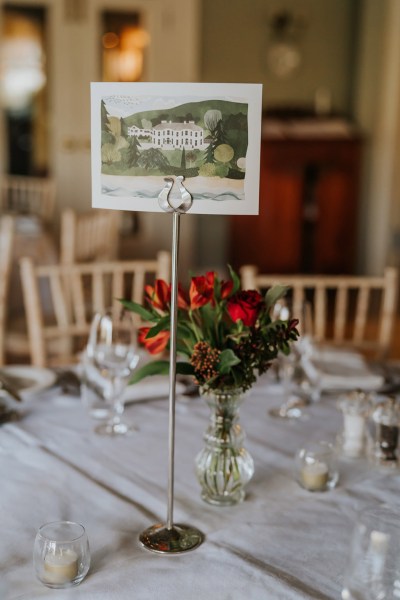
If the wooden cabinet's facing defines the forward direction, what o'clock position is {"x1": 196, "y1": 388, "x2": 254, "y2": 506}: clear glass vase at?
The clear glass vase is roughly at 12 o'clock from the wooden cabinet.

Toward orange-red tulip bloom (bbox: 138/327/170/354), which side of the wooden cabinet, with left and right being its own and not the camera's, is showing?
front

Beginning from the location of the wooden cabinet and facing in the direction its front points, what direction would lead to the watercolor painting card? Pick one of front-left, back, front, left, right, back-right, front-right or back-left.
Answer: front

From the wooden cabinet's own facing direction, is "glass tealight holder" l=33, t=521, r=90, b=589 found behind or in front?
in front

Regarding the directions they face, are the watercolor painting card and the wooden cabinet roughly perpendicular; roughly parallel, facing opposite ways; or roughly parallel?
roughly parallel

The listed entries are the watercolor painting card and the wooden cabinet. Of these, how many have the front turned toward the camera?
2

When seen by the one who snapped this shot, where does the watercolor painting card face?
facing the viewer

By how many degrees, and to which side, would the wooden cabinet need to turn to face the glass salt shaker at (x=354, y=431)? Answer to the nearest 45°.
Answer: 0° — it already faces it

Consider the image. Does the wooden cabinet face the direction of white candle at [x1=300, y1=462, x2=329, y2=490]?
yes
